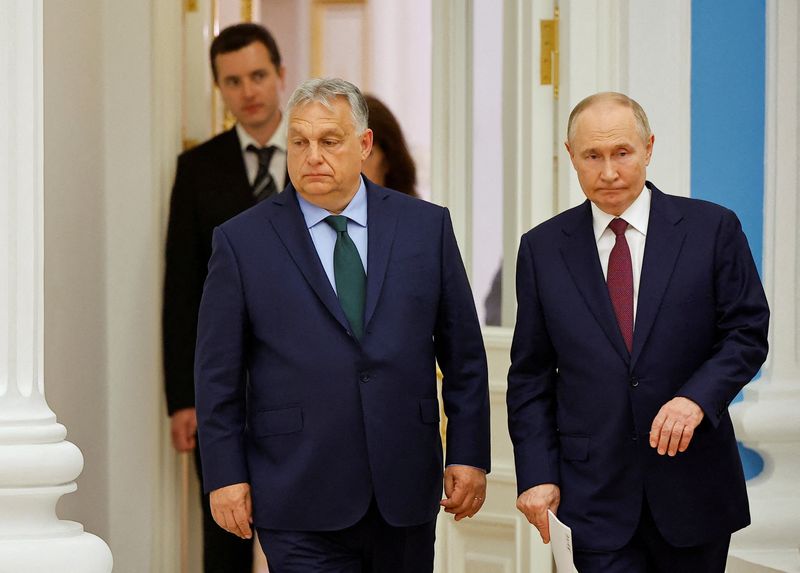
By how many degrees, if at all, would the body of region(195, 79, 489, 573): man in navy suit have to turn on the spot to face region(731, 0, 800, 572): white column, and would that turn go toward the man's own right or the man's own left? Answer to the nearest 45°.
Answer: approximately 135° to the man's own left

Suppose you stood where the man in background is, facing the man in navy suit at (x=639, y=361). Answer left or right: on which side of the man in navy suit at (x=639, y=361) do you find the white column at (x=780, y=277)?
left

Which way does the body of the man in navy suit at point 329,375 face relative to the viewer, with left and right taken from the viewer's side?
facing the viewer

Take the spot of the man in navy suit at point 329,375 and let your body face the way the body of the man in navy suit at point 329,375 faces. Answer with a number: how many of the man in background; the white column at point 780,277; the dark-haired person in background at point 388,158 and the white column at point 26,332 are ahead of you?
0

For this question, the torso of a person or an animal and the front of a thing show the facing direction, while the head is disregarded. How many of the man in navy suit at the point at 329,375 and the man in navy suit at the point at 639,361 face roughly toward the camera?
2

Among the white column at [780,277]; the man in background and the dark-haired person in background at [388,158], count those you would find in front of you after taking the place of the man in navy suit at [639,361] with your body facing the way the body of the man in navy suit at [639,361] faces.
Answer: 0

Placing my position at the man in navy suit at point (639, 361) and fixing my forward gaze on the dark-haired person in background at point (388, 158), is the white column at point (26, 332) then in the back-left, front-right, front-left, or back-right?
front-left

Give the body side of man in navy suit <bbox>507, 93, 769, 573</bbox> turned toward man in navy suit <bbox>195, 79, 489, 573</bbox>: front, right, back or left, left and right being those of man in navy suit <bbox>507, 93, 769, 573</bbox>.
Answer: right

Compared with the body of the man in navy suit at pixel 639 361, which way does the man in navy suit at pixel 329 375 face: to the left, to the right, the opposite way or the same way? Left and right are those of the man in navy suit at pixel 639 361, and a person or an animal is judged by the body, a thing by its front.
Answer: the same way

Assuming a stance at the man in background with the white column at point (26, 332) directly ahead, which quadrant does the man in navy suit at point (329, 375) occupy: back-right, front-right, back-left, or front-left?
front-left

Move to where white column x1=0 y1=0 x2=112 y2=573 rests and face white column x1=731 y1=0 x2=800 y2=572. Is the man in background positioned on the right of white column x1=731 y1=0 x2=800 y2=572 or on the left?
left

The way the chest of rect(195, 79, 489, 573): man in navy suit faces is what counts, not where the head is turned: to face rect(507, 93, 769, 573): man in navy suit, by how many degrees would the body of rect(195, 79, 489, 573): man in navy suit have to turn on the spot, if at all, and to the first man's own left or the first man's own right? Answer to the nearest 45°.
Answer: approximately 90° to the first man's own left

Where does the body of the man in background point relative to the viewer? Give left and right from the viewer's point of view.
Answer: facing the viewer and to the right of the viewer

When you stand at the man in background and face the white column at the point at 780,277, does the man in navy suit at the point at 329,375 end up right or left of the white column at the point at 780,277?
right
